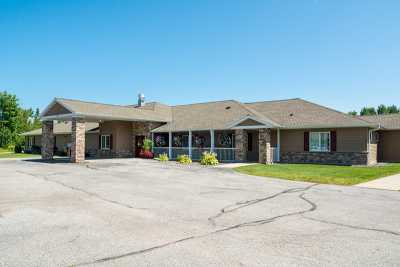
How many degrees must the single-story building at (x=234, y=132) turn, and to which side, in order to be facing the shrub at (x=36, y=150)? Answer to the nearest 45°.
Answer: approximately 135° to its right

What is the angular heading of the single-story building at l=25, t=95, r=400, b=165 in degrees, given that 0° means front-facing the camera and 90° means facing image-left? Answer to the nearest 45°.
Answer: approximately 0°
